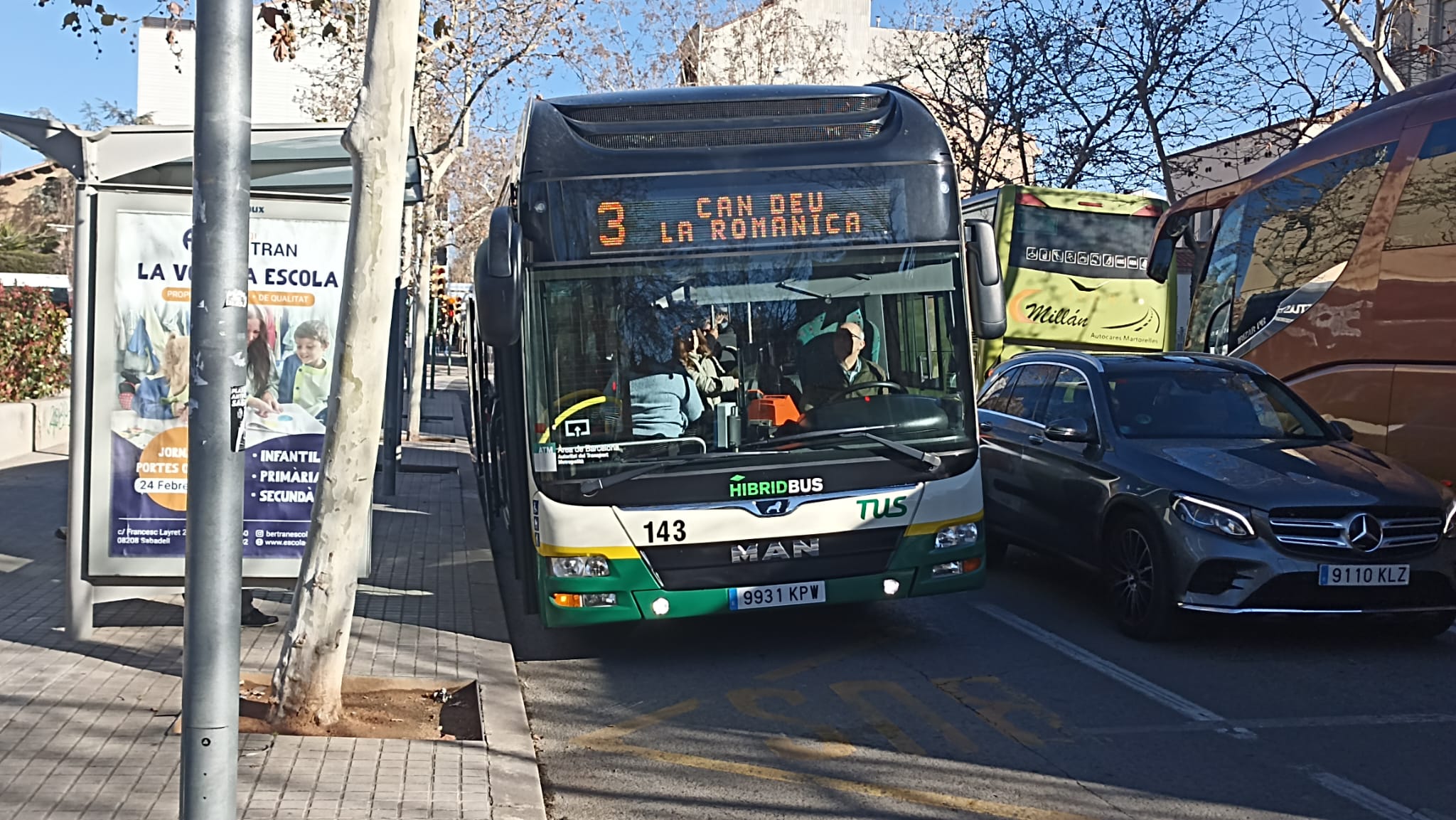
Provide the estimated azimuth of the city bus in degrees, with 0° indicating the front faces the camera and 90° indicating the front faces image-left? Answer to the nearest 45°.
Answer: approximately 0°

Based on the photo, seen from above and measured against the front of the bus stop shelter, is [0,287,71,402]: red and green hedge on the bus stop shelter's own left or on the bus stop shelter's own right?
on the bus stop shelter's own left

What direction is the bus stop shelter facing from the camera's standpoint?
to the viewer's right

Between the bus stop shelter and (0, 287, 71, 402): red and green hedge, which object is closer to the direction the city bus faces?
the bus stop shelter
